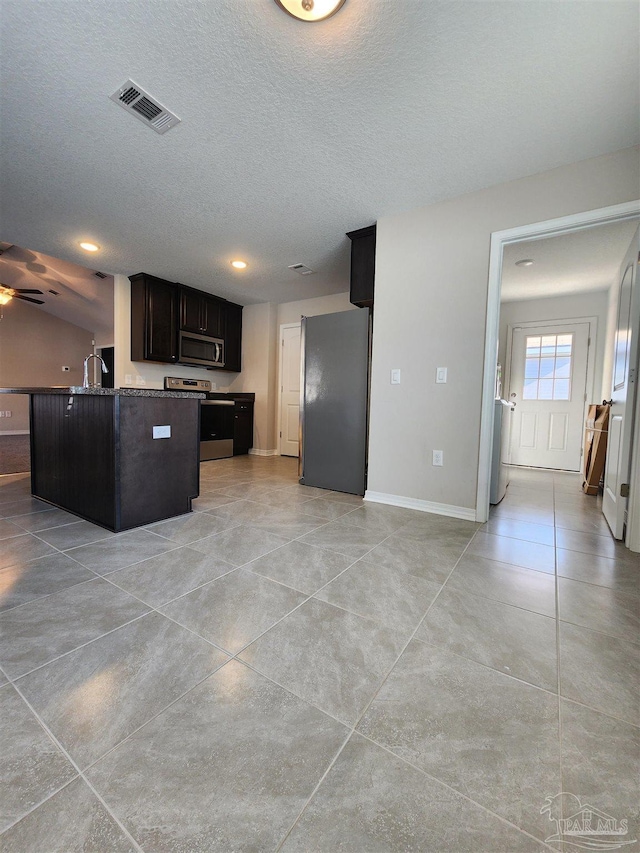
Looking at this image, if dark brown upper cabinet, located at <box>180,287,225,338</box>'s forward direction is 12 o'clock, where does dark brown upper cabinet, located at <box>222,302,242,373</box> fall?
dark brown upper cabinet, located at <box>222,302,242,373</box> is roughly at 9 o'clock from dark brown upper cabinet, located at <box>180,287,225,338</box>.

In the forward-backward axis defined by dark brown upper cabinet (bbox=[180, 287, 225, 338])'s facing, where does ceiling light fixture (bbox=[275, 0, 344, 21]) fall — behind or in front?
in front

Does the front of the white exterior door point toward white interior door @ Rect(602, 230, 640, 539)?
yes

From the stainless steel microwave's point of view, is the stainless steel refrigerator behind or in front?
in front

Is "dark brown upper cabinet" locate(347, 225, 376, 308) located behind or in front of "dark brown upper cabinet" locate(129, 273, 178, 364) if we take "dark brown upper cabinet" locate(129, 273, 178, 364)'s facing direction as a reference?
in front

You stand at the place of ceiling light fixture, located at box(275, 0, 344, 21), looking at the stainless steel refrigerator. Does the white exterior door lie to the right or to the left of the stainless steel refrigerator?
right

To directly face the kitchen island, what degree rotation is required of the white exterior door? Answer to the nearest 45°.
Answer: approximately 45° to its right
